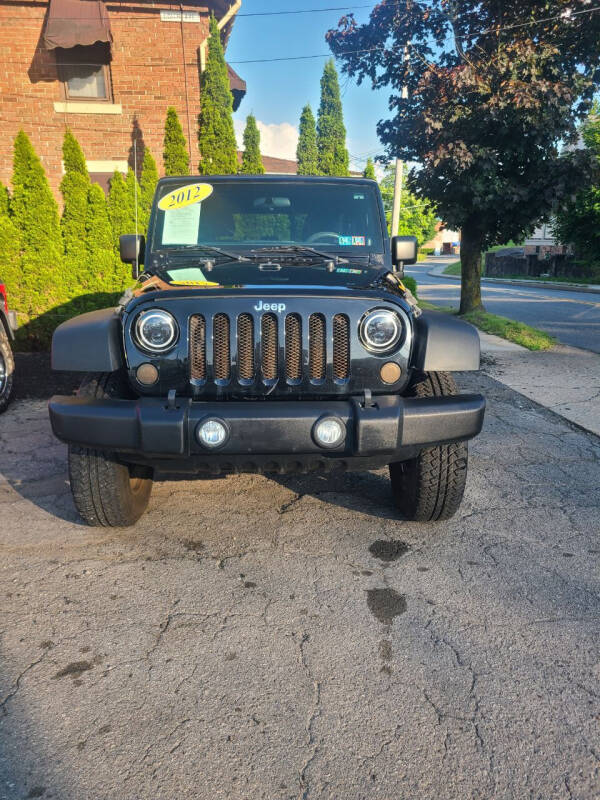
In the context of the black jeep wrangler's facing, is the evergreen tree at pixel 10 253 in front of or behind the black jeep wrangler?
behind

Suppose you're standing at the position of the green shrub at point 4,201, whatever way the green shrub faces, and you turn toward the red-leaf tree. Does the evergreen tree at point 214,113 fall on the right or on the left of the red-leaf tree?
left

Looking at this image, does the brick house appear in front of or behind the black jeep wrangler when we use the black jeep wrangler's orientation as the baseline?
behind

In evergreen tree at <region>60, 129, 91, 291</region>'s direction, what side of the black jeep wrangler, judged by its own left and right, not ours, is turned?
back

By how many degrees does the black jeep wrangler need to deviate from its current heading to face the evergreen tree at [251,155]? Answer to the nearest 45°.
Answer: approximately 180°

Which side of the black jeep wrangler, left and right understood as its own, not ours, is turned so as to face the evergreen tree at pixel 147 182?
back

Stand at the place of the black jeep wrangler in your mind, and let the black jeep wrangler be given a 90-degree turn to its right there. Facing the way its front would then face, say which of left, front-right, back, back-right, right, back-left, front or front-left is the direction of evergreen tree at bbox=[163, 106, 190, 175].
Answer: right

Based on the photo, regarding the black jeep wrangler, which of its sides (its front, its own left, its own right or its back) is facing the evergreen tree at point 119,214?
back

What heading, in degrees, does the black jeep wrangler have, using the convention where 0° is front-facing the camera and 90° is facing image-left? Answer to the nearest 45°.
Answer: approximately 0°

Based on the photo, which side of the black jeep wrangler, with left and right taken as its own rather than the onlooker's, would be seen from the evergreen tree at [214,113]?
back

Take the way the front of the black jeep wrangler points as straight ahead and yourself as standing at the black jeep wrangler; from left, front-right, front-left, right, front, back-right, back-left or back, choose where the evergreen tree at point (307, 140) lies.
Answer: back

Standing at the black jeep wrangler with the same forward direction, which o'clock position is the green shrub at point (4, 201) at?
The green shrub is roughly at 5 o'clock from the black jeep wrangler.

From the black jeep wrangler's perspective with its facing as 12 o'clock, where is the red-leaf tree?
The red-leaf tree is roughly at 7 o'clock from the black jeep wrangler.
